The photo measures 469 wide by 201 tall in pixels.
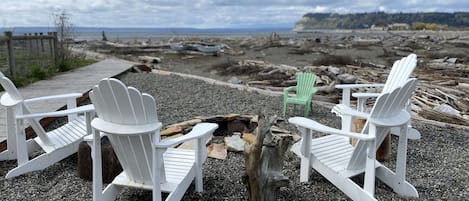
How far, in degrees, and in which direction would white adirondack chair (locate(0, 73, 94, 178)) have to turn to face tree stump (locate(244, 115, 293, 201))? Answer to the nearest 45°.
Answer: approximately 90° to its right

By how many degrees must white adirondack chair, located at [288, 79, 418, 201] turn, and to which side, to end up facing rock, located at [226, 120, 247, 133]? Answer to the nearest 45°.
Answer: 0° — it already faces it

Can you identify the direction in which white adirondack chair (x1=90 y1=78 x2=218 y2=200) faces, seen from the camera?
facing away from the viewer and to the right of the viewer

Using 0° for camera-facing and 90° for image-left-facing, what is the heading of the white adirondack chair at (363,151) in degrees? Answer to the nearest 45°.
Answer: approximately 135°

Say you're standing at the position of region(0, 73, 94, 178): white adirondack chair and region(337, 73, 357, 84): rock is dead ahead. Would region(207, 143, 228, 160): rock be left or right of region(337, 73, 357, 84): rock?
right

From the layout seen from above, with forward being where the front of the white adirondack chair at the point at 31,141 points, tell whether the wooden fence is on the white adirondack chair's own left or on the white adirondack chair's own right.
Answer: on the white adirondack chair's own left

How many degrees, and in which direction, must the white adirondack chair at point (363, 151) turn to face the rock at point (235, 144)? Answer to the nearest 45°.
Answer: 0° — it already faces it
